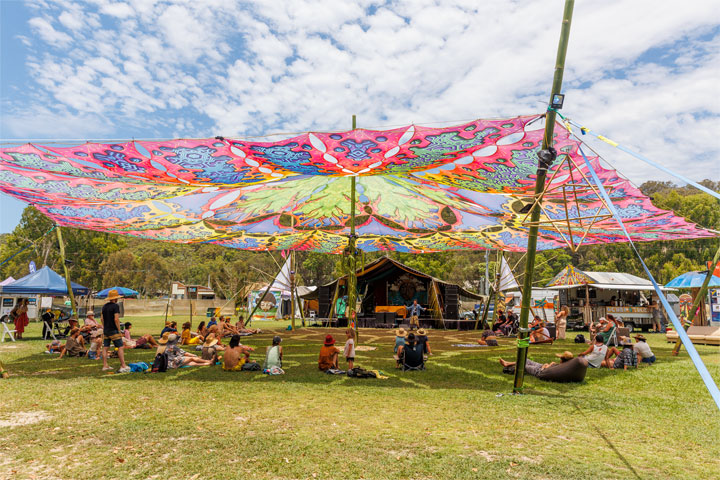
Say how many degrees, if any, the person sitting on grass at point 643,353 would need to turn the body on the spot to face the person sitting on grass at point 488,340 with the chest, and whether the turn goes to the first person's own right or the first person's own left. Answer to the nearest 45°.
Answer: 0° — they already face them

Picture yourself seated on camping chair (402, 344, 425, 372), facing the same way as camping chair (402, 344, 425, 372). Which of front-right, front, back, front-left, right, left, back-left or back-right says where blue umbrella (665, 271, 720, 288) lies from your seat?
front-right

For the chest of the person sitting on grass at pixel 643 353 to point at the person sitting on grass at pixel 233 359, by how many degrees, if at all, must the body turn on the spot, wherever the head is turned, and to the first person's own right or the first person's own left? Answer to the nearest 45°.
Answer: approximately 90° to the first person's own left

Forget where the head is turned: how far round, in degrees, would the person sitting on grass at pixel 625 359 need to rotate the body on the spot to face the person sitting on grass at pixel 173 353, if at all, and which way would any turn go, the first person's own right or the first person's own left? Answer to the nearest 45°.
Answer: approximately 90° to the first person's own left

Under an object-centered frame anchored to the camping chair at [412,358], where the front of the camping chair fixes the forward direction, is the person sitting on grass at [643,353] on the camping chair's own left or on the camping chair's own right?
on the camping chair's own right

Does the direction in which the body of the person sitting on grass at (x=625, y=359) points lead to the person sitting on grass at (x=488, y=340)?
yes

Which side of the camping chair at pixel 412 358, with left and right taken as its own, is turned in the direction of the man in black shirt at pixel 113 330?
left

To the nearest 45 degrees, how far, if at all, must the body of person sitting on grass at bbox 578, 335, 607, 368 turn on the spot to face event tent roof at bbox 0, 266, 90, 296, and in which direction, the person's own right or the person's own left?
approximately 45° to the person's own left

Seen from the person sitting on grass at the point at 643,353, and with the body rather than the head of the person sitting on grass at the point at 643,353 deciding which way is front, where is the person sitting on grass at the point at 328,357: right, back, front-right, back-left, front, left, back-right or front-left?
left

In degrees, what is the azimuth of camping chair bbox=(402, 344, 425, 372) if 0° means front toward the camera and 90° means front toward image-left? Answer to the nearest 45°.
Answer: approximately 180°

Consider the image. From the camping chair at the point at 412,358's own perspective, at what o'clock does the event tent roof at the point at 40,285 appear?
The event tent roof is roughly at 10 o'clock from the camping chair.

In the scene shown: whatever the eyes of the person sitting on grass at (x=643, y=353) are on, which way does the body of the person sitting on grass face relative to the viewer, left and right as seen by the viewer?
facing away from the viewer and to the left of the viewer
